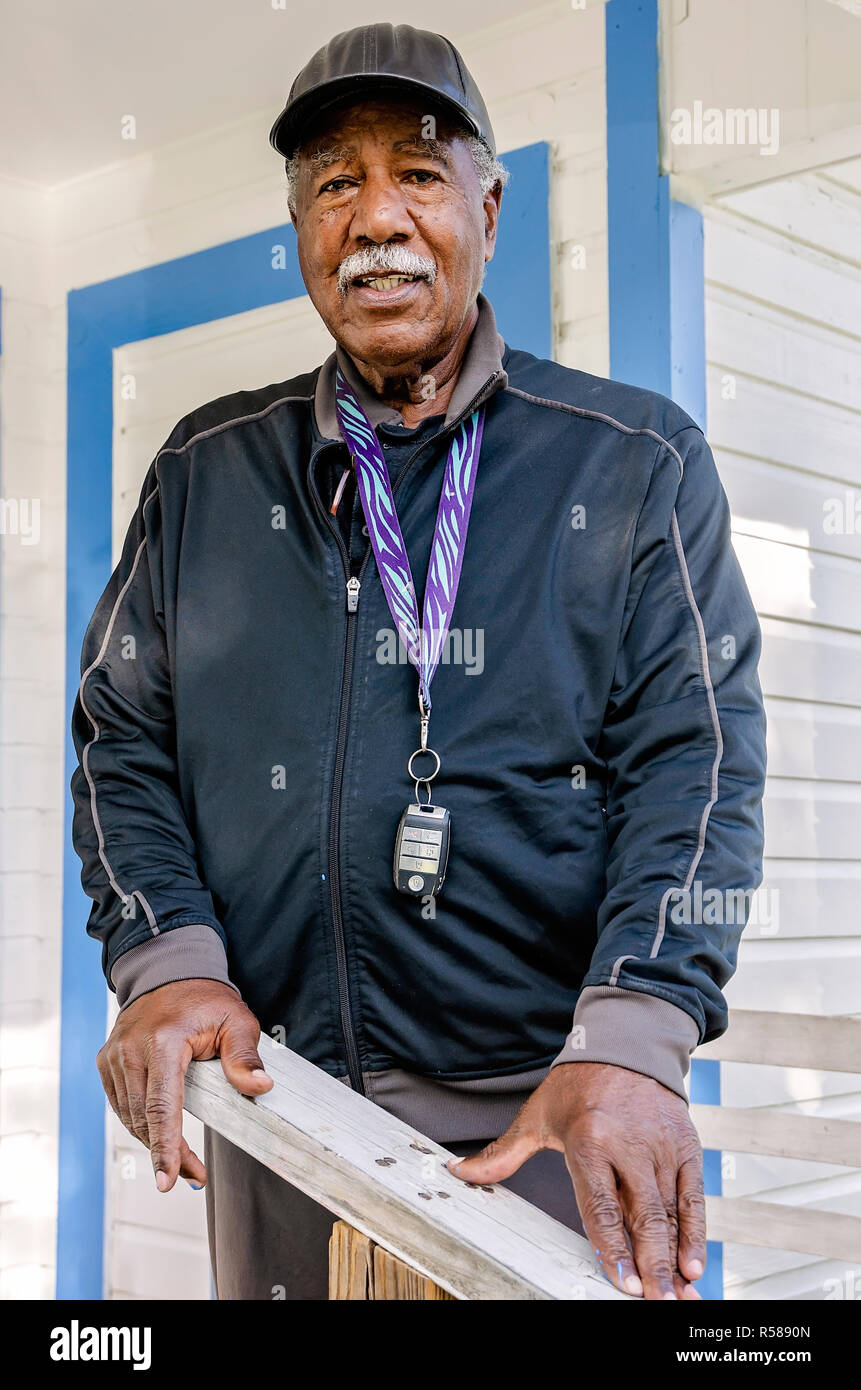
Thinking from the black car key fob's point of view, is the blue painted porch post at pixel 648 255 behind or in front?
behind

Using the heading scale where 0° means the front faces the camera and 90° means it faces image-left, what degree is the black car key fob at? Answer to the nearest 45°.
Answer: approximately 0°

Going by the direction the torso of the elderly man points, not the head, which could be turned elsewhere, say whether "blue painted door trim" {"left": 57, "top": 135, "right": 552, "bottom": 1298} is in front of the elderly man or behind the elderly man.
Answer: behind

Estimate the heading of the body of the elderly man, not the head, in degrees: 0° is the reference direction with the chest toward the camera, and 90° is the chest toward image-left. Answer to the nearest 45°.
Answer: approximately 0°
